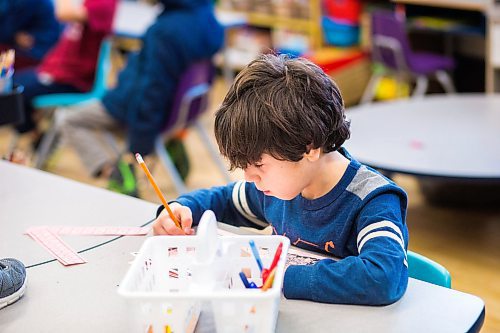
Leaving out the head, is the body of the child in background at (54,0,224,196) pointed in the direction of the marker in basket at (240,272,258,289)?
no

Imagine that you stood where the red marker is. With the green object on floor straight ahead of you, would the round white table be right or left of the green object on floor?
right

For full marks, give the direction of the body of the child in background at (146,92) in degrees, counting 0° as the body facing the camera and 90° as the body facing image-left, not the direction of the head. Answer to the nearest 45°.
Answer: approximately 90°

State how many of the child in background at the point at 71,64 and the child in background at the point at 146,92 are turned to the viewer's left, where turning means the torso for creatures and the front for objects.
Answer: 2

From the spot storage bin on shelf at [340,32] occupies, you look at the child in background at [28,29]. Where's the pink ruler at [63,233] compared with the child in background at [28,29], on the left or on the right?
left

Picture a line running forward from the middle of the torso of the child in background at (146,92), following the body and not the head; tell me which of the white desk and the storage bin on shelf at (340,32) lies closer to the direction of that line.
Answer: the white desk

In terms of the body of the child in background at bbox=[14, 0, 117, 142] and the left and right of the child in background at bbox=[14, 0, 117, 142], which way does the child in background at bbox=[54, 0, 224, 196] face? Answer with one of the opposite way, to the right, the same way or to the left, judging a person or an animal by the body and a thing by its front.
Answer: the same way

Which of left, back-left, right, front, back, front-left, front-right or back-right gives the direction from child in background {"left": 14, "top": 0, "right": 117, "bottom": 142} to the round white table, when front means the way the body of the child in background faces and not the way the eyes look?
back-left

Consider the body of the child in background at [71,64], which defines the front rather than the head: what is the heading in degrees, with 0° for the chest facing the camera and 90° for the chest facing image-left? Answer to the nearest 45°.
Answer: approximately 90°

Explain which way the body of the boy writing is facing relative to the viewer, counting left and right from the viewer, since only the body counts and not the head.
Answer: facing the viewer and to the left of the viewer

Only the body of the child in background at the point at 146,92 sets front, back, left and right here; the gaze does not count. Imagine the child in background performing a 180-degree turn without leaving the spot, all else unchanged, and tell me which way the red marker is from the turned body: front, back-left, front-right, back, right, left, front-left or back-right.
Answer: right

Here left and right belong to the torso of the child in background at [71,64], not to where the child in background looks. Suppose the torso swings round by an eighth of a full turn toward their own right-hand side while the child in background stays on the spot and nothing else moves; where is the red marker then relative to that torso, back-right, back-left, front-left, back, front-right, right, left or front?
back-left

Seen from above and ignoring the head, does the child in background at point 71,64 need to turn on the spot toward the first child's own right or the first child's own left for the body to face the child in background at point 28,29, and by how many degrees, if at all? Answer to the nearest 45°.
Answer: approximately 90° to the first child's own right

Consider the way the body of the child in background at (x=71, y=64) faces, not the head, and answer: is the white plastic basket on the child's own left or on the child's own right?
on the child's own left

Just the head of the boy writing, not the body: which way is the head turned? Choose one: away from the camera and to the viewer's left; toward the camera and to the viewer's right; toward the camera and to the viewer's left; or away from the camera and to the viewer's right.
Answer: toward the camera and to the viewer's left
